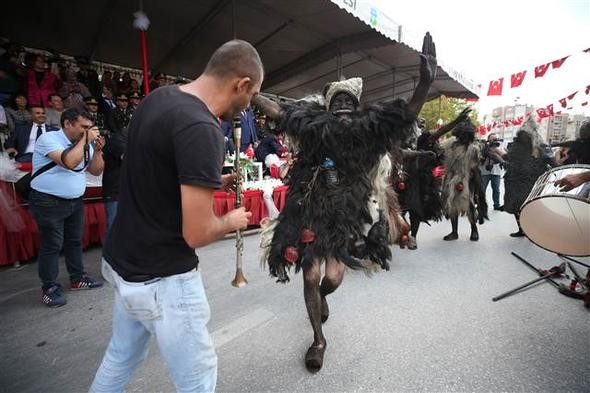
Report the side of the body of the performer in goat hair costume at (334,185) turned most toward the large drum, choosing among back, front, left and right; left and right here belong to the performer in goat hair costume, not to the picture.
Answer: left

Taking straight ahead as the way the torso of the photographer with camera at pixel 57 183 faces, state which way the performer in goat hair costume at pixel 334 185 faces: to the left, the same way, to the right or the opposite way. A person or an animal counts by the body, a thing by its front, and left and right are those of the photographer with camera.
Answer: to the right

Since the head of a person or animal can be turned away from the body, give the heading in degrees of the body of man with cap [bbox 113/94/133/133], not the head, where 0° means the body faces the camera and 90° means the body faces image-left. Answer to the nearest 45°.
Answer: approximately 315°

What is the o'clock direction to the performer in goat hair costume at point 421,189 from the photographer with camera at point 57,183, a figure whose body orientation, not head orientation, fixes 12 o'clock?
The performer in goat hair costume is roughly at 11 o'clock from the photographer with camera.

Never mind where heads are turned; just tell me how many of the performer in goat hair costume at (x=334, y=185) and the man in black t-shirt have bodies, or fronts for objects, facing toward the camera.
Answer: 1

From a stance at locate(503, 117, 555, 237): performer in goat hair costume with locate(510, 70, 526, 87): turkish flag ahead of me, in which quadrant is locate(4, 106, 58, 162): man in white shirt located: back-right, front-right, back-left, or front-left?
back-left

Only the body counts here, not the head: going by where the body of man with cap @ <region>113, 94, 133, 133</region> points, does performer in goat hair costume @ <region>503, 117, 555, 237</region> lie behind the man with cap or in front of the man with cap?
in front

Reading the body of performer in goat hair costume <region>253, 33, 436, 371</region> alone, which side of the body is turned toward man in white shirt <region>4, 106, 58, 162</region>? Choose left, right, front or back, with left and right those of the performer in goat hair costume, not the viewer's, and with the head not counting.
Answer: right

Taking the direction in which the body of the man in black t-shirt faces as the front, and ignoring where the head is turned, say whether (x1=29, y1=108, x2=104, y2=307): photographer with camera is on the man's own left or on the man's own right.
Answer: on the man's own left

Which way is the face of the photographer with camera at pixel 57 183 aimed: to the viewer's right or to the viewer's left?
to the viewer's right

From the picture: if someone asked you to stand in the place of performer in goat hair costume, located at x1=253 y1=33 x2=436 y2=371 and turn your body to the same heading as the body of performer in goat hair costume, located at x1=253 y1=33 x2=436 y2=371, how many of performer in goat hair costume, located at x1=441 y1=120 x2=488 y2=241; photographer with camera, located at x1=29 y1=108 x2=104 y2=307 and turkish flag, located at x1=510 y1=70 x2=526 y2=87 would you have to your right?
1

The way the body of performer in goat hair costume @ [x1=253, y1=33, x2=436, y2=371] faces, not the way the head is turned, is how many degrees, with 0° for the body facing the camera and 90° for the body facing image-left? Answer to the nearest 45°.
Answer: approximately 0°

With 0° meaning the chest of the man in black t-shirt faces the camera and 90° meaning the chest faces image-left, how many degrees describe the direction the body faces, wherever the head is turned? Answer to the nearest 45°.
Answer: approximately 225°
